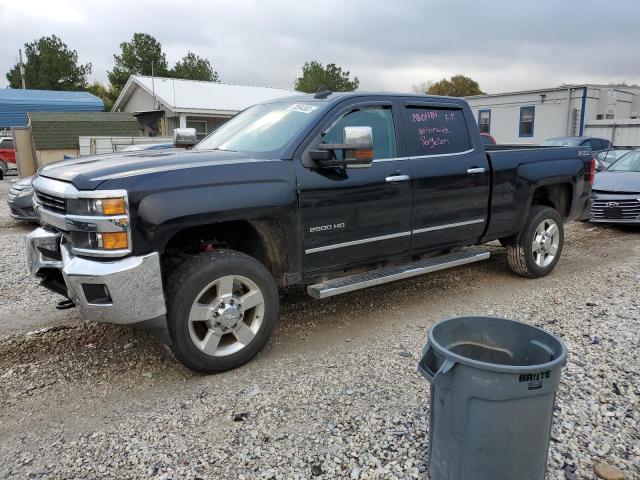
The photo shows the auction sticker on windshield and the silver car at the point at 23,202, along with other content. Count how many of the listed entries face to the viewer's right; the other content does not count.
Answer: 0

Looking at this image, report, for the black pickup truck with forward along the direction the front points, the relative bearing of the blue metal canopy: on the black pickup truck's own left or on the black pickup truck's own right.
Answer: on the black pickup truck's own right

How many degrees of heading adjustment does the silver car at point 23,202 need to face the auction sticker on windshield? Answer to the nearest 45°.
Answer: approximately 45° to its left

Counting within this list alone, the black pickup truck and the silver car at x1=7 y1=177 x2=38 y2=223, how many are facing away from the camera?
0

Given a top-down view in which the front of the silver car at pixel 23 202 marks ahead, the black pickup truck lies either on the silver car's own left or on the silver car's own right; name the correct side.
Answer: on the silver car's own left

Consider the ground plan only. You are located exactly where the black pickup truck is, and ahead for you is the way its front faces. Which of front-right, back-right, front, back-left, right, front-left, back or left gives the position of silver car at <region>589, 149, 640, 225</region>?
back

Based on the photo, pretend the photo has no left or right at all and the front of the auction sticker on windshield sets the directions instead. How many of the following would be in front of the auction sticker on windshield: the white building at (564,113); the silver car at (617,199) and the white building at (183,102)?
0

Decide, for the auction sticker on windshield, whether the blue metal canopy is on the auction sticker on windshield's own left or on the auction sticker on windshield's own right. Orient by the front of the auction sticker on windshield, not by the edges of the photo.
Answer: on the auction sticker on windshield's own right

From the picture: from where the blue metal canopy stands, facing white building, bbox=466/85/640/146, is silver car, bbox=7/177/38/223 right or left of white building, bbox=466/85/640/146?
right

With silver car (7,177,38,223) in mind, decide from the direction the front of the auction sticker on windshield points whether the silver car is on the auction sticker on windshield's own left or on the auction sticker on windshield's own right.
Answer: on the auction sticker on windshield's own right

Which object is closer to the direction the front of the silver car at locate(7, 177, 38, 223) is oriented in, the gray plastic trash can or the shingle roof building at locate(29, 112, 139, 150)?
the gray plastic trash can

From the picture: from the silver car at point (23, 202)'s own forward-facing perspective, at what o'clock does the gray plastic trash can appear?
The gray plastic trash can is roughly at 10 o'clock from the silver car.

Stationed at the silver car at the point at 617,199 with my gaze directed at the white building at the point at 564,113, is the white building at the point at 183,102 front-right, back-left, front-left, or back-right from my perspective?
front-left

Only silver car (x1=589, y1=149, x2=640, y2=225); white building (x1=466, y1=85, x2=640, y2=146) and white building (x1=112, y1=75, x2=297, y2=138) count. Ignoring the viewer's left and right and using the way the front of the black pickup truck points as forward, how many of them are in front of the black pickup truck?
0

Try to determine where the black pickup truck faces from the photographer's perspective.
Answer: facing the viewer and to the left of the viewer

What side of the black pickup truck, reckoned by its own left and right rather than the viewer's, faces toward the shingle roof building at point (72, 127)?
right

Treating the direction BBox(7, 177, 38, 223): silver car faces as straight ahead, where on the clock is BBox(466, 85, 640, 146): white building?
The white building is roughly at 7 o'clock from the silver car.
